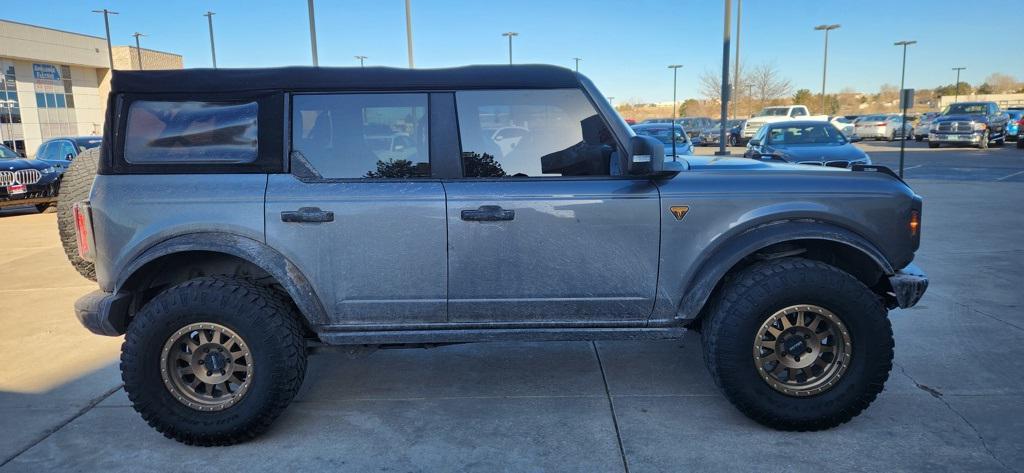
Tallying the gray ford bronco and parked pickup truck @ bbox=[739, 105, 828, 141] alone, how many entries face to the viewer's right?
1

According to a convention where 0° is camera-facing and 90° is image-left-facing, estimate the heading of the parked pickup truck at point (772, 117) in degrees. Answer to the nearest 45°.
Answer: approximately 45°

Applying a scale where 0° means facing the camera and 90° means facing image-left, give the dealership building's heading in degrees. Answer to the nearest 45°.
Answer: approximately 315°

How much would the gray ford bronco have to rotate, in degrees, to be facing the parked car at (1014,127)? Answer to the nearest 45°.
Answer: approximately 45° to its left

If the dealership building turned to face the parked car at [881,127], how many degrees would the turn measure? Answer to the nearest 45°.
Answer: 0° — it already faces it

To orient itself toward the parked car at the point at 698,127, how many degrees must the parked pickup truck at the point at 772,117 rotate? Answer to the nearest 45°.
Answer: approximately 90° to its right

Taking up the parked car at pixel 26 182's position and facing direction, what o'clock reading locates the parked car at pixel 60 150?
the parked car at pixel 60 150 is roughly at 8 o'clock from the parked car at pixel 26 182.

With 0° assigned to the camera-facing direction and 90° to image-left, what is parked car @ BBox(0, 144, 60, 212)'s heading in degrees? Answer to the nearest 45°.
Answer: approximately 315°

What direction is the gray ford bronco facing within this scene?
to the viewer's right
